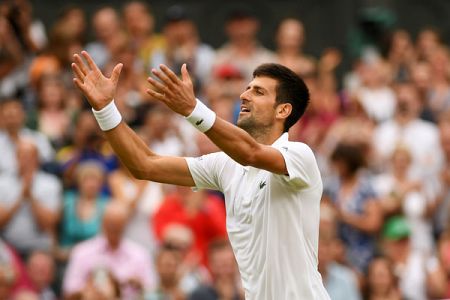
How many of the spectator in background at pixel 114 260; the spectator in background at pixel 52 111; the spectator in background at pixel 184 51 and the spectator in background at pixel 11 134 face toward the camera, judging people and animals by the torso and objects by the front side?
4

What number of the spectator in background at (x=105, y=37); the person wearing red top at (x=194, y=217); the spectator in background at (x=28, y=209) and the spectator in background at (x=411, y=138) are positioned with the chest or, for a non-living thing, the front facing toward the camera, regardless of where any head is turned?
4

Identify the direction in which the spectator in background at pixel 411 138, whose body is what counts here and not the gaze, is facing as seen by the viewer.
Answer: toward the camera

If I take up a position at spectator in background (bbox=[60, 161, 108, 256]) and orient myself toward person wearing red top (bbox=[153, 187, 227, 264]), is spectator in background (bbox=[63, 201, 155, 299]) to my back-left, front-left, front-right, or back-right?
front-right

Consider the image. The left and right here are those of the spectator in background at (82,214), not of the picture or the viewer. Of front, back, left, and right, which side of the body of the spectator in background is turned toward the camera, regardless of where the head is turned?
front

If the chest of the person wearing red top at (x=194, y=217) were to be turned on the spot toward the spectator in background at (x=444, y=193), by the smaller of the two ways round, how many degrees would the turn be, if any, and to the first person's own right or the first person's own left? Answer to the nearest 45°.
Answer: approximately 90° to the first person's own left

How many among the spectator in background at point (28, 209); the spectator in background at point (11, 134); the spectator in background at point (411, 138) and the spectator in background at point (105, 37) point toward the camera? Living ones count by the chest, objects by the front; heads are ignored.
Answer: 4

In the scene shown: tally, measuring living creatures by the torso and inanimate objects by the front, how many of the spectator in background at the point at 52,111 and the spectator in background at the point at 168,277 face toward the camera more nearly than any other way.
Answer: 2

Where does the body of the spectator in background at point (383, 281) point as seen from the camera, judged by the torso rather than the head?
toward the camera
